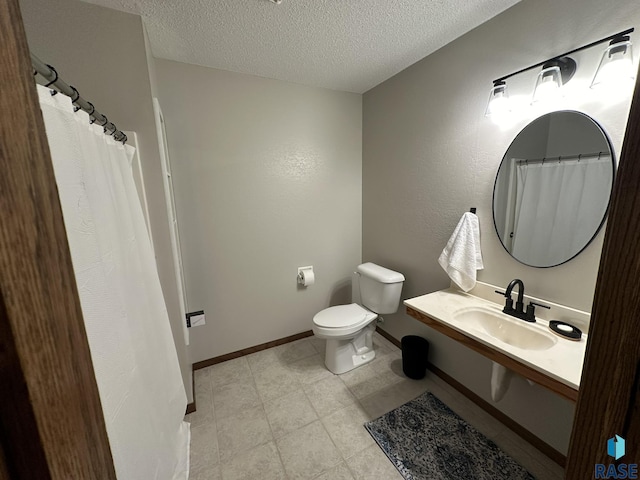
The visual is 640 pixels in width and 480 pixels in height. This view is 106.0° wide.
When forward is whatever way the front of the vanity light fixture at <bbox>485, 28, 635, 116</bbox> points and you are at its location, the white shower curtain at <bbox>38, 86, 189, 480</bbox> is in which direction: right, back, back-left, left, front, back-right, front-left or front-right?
front

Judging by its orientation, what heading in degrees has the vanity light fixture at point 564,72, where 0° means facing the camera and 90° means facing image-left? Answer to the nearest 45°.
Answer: approximately 45°

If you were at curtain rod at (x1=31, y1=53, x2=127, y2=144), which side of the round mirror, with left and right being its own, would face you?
front

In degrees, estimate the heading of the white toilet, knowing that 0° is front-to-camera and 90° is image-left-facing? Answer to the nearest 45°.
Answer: approximately 45°

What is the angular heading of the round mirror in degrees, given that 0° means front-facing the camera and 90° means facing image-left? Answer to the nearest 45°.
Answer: approximately 45°

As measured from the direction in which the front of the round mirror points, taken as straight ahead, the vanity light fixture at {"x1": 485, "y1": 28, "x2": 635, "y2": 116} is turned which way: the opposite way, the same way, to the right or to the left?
the same way

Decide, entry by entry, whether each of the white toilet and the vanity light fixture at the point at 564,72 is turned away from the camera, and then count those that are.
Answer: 0

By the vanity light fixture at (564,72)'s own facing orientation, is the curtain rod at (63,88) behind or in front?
in front

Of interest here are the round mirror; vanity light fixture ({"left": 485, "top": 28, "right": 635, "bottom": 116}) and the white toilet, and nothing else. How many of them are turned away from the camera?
0

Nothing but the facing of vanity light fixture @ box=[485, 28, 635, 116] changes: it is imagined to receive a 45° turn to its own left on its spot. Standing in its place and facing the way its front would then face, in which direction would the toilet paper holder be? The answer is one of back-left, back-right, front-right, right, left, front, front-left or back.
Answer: right

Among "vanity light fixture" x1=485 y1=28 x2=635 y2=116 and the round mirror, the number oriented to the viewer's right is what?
0
